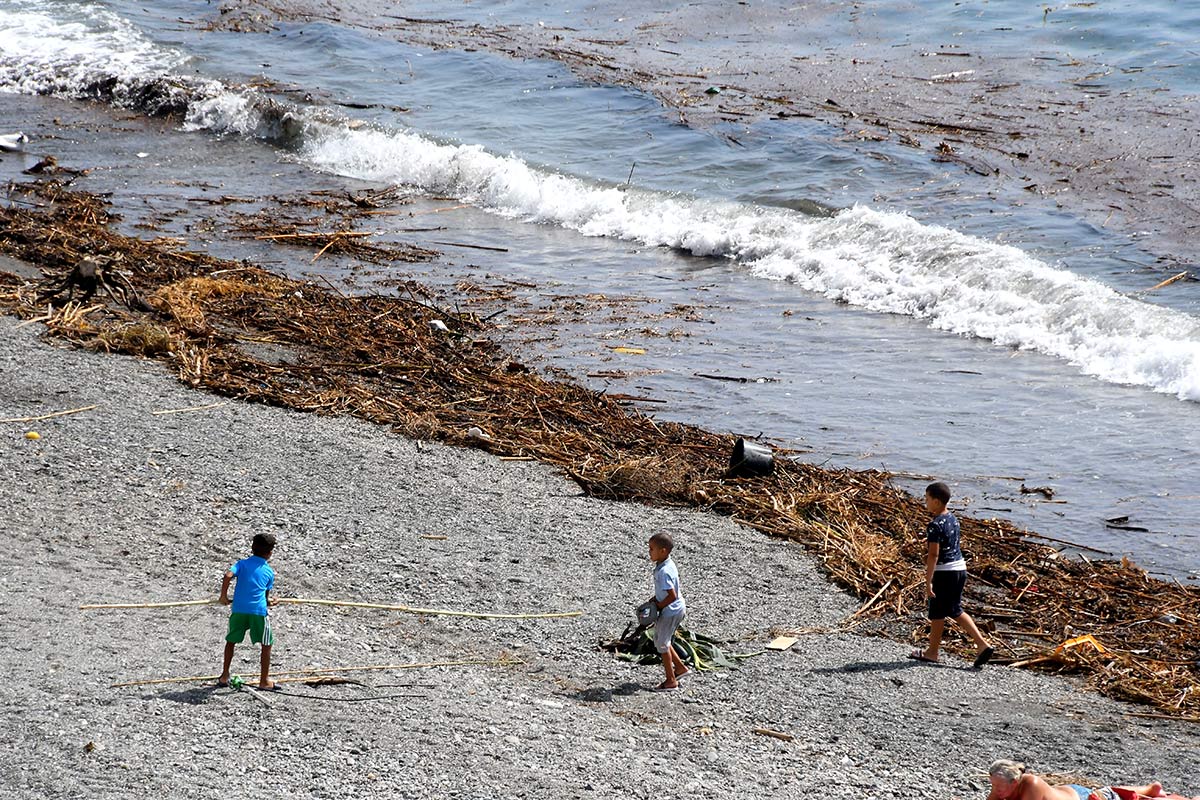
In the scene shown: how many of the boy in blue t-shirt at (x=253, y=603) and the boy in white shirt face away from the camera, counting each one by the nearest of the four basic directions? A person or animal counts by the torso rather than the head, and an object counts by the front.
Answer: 1

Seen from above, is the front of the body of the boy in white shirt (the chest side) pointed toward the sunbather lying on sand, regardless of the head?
no

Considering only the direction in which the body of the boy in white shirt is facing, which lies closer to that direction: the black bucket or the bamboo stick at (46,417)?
the bamboo stick

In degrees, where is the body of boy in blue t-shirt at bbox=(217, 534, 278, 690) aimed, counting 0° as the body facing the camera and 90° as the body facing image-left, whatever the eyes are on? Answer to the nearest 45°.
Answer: approximately 180°

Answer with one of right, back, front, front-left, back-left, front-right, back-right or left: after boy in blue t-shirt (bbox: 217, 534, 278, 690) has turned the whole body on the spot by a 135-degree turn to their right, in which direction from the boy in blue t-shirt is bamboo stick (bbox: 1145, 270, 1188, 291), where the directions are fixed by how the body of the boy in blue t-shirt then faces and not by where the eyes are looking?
left

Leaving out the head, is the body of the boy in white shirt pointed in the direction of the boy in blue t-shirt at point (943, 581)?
no

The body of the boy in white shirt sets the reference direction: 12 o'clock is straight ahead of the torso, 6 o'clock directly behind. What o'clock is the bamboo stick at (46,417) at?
The bamboo stick is roughly at 1 o'clock from the boy in white shirt.

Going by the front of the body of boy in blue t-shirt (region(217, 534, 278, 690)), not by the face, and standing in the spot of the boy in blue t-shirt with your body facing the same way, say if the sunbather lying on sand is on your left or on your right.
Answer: on your right

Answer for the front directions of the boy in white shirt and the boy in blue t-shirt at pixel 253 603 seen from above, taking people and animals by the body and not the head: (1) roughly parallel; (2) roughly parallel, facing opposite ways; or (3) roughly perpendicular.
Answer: roughly perpendicular

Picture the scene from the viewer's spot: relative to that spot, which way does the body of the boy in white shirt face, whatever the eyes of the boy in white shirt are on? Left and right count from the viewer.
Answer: facing to the left of the viewer

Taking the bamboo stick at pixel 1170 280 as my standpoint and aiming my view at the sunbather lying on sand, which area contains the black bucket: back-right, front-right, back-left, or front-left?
front-right

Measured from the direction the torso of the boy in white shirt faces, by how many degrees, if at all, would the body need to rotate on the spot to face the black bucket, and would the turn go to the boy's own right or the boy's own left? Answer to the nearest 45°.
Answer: approximately 90° to the boy's own right

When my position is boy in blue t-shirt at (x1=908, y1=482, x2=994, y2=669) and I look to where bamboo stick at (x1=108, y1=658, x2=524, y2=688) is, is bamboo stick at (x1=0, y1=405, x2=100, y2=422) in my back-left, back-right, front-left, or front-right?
front-right
